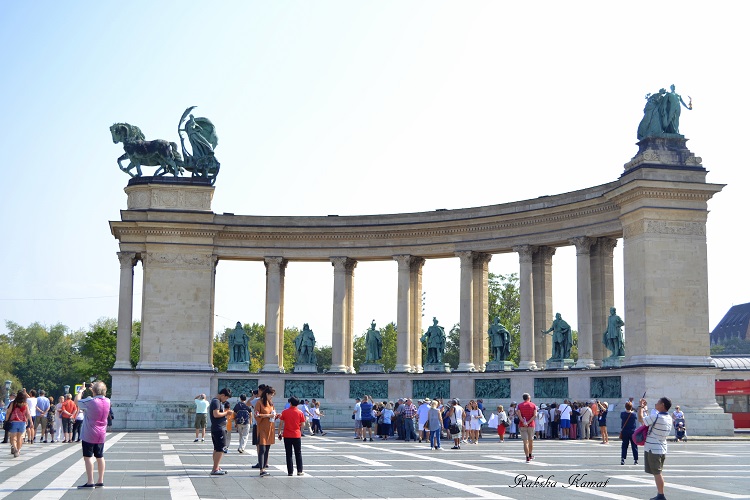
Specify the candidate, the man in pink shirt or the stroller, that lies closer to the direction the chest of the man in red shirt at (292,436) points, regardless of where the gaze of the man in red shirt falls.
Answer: the stroller

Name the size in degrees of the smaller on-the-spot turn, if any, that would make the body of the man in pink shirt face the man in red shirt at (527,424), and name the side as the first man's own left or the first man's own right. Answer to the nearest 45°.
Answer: approximately 90° to the first man's own right

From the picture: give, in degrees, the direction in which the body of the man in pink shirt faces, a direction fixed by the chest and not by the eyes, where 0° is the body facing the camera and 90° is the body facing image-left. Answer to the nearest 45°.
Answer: approximately 135°

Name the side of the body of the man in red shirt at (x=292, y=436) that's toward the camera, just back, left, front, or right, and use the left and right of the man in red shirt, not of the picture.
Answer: back

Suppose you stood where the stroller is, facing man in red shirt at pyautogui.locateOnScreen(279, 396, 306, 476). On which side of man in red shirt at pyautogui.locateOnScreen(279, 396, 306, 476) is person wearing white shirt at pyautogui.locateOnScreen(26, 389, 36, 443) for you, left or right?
right

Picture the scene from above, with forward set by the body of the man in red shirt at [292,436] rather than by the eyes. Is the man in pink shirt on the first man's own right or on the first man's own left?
on the first man's own left

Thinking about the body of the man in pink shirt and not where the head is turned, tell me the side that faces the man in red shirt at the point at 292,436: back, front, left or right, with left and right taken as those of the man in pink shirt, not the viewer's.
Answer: right
